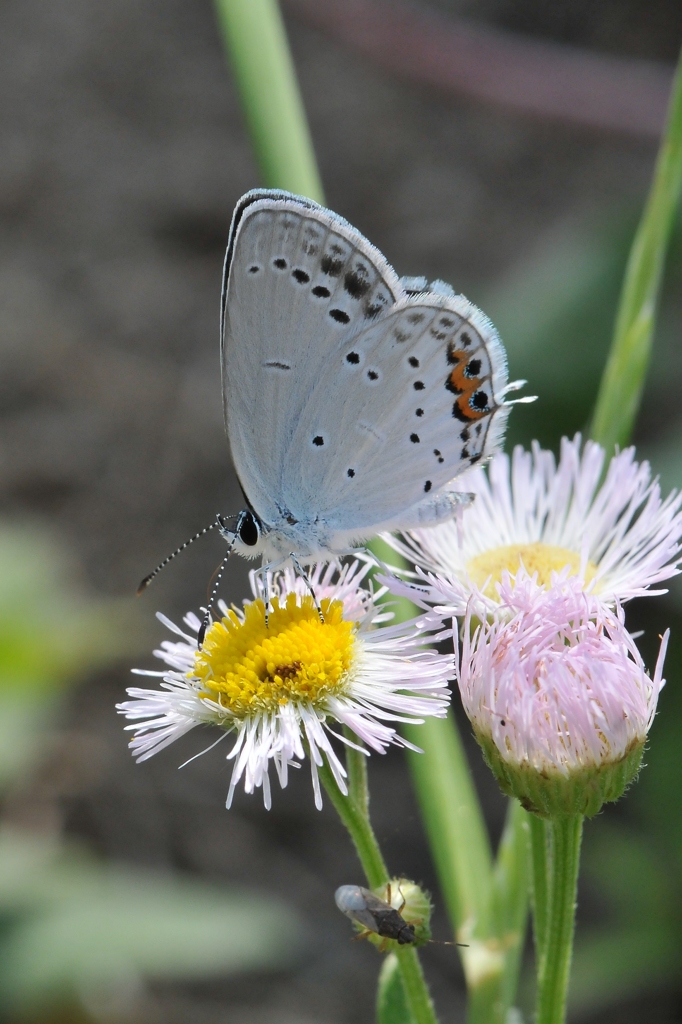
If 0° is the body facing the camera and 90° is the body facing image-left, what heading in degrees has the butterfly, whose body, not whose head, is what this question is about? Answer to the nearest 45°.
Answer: approximately 90°
